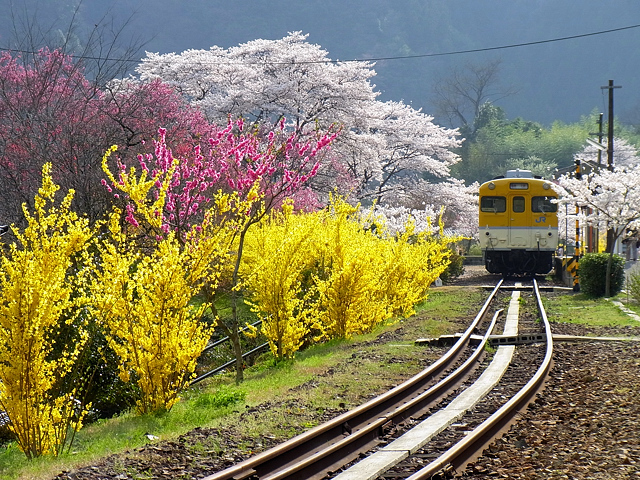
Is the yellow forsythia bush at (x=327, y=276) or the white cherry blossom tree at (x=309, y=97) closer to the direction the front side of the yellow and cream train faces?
the yellow forsythia bush

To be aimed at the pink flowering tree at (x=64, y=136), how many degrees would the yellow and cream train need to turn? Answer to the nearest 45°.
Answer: approximately 45° to its right

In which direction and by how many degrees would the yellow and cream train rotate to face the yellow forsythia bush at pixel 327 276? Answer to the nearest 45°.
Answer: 0° — it already faces it

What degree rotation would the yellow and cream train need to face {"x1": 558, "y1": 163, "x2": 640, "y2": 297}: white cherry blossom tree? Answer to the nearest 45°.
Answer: approximately 45° to its left

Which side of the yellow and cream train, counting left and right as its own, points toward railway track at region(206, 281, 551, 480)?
front

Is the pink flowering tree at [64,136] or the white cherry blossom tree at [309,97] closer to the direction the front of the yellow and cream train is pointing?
the pink flowering tree

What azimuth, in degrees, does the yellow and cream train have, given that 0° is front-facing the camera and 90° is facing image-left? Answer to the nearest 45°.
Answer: approximately 0°

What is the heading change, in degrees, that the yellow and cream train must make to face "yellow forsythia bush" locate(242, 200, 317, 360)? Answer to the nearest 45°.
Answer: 0° — it already faces it

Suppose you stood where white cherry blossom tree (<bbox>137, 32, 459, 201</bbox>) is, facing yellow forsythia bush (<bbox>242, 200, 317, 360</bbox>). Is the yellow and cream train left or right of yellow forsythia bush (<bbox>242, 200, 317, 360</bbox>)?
left

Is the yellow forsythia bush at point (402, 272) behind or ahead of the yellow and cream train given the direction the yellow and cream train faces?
ahead
